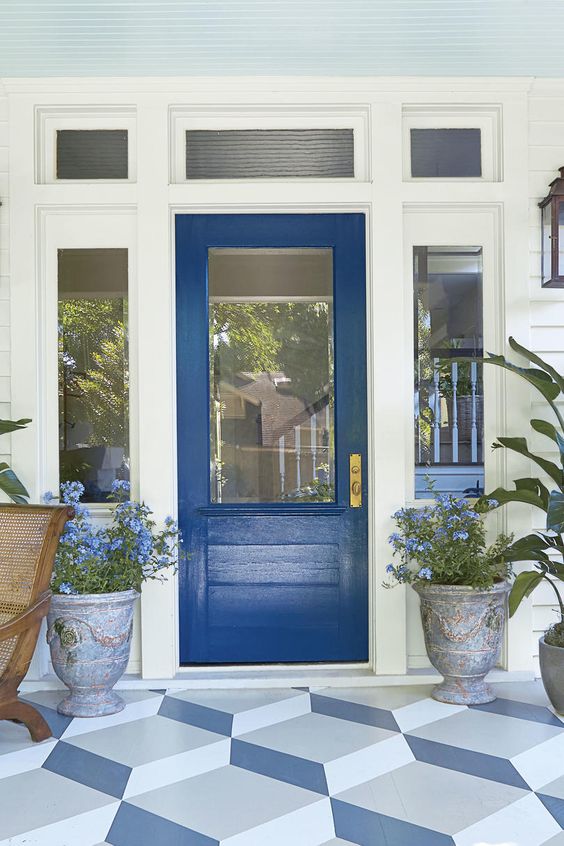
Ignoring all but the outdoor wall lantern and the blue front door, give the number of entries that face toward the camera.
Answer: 2

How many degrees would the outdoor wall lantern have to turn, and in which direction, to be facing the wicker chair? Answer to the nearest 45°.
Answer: approximately 45° to its right

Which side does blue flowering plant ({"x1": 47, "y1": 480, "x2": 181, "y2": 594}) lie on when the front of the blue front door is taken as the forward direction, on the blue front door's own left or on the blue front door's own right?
on the blue front door's own right

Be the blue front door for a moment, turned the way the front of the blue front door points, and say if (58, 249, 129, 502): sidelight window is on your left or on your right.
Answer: on your right

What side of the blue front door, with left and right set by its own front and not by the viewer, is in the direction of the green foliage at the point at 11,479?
right

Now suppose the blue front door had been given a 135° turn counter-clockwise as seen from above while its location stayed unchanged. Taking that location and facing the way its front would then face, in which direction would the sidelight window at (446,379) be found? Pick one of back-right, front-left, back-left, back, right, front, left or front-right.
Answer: front-right

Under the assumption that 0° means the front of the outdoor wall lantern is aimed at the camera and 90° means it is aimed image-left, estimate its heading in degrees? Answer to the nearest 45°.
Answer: approximately 0°
